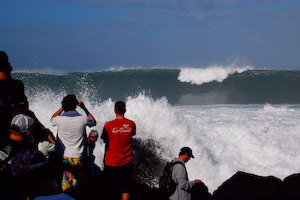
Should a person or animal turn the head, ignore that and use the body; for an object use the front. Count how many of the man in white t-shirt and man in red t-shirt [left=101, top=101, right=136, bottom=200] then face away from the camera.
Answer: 2

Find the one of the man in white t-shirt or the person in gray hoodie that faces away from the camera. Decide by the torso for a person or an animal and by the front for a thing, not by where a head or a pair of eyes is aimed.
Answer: the man in white t-shirt

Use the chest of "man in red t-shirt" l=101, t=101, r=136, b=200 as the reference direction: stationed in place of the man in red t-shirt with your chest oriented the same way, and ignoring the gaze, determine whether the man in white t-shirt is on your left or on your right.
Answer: on your left

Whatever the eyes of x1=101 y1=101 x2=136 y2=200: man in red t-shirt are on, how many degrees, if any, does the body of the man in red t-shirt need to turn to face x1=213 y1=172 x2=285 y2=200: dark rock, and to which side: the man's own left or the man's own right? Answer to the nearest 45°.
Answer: approximately 45° to the man's own right

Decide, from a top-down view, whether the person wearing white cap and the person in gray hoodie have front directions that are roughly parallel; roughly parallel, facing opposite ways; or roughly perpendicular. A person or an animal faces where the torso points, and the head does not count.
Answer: roughly perpendicular

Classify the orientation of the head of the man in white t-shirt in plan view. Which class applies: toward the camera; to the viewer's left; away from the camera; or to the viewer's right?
away from the camera

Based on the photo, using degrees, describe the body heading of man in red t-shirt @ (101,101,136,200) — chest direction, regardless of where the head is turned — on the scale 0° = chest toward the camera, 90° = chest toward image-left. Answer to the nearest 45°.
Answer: approximately 180°

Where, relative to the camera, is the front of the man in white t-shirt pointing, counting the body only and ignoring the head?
away from the camera

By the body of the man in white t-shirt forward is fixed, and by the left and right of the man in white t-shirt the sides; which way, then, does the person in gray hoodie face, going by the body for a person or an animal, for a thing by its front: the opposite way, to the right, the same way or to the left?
to the right

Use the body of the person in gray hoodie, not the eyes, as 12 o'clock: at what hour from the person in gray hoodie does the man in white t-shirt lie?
The man in white t-shirt is roughly at 6 o'clock from the person in gray hoodie.

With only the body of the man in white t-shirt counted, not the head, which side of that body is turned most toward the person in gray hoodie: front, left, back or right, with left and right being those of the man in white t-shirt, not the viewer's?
right

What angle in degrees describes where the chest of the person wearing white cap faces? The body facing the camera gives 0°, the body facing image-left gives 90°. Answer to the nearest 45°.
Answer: approximately 225°

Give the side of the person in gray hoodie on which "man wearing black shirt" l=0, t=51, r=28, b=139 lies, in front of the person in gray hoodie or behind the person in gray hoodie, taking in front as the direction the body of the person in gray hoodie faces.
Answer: behind

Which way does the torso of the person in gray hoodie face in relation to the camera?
to the viewer's right
